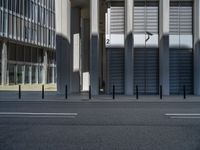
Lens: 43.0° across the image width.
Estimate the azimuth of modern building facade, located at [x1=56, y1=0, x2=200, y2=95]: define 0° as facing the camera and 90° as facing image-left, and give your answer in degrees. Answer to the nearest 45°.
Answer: approximately 0°
